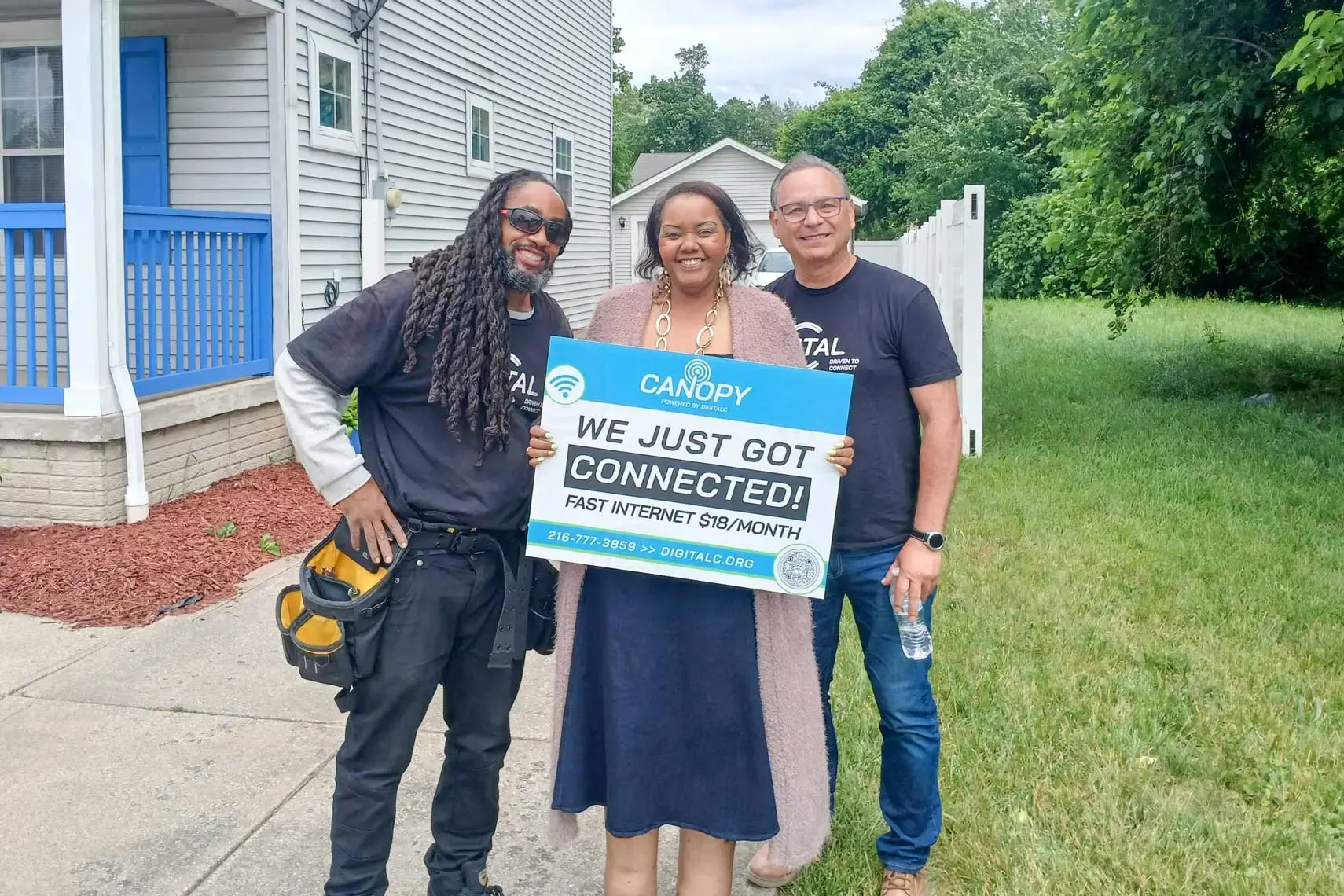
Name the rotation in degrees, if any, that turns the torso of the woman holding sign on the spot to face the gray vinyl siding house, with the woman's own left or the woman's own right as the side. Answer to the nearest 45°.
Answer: approximately 135° to the woman's own right

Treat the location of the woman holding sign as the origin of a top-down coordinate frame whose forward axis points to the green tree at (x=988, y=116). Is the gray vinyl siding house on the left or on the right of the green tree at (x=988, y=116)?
left

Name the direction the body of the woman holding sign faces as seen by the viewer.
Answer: toward the camera

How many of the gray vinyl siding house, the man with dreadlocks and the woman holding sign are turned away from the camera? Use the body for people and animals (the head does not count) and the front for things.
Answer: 0

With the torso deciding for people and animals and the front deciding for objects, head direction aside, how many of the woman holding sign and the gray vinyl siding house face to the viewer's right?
0

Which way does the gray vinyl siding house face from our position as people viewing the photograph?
facing the viewer and to the left of the viewer

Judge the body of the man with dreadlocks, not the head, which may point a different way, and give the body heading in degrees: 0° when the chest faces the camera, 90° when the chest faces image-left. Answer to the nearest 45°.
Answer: approximately 315°

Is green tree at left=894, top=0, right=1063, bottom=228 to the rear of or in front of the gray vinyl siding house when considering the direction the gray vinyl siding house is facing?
to the rear

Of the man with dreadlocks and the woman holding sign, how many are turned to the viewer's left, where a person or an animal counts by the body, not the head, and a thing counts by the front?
0

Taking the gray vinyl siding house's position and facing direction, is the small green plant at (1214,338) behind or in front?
behind

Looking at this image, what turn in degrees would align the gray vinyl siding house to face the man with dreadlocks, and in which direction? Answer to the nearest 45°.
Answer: approximately 45° to its left

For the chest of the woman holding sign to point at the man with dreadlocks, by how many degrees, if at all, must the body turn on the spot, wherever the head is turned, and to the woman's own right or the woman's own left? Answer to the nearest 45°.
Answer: approximately 90° to the woman's own right
